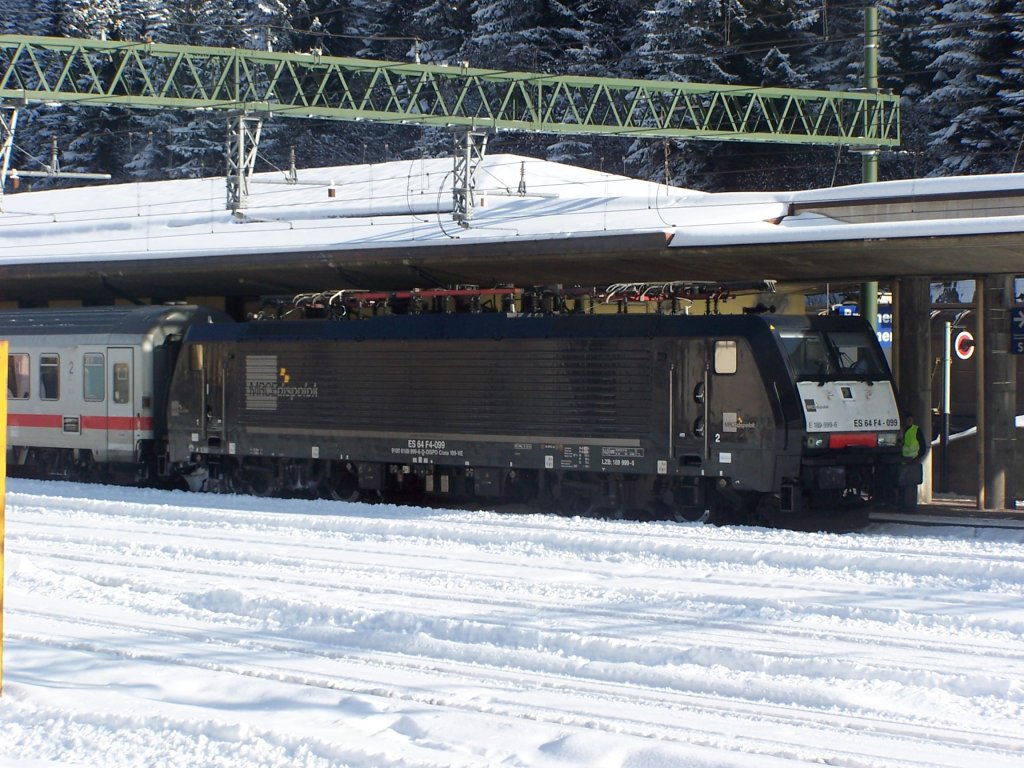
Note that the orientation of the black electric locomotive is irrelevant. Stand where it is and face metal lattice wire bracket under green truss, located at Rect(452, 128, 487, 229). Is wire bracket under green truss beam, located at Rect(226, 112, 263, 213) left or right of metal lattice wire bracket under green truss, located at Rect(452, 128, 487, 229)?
left

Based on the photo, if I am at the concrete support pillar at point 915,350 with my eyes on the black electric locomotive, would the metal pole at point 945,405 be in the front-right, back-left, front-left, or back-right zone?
back-right

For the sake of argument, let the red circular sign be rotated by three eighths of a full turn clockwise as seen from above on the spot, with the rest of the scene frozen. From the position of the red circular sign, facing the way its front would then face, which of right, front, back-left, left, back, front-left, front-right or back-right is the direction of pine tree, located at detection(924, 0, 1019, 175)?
right

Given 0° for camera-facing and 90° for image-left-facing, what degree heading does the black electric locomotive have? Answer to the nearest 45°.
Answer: approximately 315°

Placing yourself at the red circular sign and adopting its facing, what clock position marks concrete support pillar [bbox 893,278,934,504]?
The concrete support pillar is roughly at 2 o'clock from the red circular sign.

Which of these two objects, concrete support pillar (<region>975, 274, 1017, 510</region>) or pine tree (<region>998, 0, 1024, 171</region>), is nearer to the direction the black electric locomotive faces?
the concrete support pillar

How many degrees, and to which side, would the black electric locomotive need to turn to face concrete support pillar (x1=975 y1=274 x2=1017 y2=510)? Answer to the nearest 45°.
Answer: approximately 45° to its left

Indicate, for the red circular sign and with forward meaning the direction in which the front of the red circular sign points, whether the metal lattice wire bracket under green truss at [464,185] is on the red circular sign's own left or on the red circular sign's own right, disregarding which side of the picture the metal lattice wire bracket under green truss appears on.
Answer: on the red circular sign's own right

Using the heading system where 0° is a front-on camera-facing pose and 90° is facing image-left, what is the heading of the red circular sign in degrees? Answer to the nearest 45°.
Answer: approximately 315°
